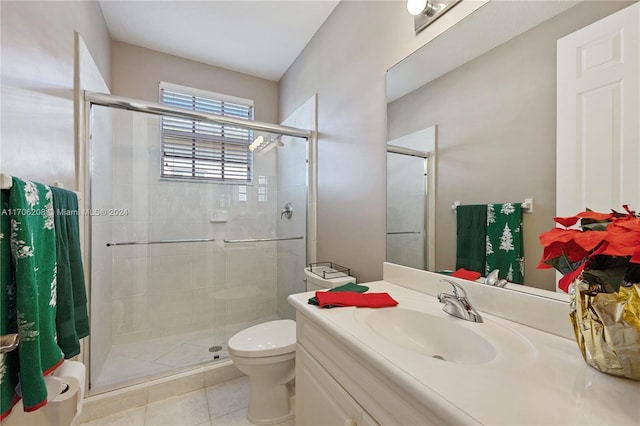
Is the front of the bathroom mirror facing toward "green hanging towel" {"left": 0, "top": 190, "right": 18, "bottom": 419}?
yes

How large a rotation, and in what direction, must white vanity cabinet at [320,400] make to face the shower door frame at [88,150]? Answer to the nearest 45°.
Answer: approximately 90° to its right

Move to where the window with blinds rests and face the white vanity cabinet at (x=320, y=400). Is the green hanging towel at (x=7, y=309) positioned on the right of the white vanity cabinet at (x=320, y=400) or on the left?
right

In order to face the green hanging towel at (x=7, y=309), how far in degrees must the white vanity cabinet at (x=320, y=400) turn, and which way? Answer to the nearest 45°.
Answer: approximately 45° to its right

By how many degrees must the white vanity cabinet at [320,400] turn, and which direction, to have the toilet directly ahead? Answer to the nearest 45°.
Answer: approximately 90° to its right

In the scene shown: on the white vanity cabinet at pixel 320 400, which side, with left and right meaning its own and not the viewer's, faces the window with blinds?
right

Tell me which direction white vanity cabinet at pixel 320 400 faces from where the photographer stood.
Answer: facing the viewer and to the left of the viewer

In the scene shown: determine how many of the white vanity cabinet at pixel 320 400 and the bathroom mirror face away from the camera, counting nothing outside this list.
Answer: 0

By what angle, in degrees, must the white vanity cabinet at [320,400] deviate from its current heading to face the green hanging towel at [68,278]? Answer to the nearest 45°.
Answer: approximately 45° to its right

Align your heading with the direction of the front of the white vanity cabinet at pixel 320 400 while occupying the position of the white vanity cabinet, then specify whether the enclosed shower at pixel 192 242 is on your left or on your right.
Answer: on your right

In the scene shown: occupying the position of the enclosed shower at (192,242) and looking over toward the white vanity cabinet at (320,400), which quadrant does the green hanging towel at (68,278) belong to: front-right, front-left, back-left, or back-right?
front-right
